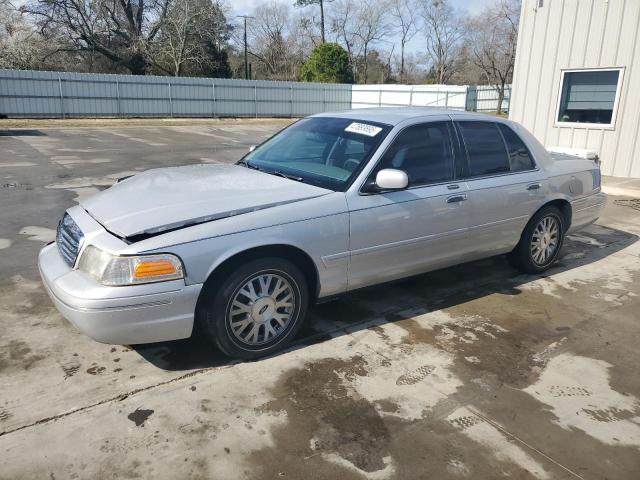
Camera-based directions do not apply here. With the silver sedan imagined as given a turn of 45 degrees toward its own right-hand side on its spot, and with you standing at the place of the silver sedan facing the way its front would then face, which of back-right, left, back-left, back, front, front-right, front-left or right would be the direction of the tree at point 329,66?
right

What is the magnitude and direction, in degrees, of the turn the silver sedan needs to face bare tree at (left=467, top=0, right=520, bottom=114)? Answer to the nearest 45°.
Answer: approximately 135° to its right

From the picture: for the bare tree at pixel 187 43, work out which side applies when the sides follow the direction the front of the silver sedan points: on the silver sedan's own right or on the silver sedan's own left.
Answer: on the silver sedan's own right

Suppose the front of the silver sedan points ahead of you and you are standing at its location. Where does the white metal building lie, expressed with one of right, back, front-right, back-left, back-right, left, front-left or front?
back

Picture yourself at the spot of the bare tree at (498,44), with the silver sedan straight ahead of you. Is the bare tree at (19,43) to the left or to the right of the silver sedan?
right

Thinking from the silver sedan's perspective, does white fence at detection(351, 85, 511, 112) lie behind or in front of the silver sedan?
behind

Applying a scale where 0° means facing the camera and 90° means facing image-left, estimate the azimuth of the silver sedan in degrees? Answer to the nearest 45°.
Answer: approximately 45°

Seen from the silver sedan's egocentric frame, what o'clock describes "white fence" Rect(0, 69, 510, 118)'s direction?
The white fence is roughly at 4 o'clock from the silver sedan.
